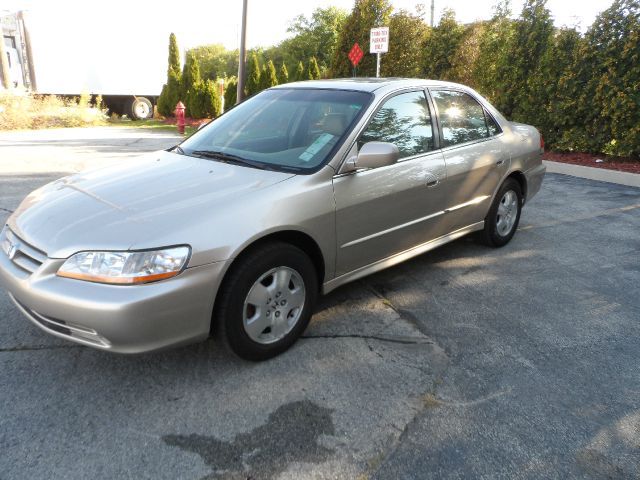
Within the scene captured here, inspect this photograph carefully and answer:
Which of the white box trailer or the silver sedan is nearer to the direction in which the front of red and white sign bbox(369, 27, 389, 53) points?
the silver sedan

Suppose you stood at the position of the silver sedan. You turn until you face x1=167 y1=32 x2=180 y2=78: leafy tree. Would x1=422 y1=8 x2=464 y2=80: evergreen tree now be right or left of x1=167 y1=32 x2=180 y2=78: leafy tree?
right

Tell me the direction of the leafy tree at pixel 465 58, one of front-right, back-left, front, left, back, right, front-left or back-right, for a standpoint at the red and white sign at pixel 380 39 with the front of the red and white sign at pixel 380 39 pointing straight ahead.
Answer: back-left

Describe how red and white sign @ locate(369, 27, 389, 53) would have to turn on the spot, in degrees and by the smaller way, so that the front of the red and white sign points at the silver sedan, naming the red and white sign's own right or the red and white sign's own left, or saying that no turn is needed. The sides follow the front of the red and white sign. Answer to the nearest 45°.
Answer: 0° — it already faces it

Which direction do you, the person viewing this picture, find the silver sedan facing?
facing the viewer and to the left of the viewer

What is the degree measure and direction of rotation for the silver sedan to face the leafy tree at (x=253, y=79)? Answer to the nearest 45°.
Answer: approximately 135° to its right

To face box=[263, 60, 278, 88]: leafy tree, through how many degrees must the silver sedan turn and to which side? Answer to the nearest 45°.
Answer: approximately 135° to its right

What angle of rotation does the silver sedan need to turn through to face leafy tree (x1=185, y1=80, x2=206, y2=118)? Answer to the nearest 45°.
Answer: approximately 135° to its right

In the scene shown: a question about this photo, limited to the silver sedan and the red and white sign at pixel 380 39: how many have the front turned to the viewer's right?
0

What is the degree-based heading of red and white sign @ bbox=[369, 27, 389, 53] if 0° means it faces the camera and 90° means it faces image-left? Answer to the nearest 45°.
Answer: approximately 0°

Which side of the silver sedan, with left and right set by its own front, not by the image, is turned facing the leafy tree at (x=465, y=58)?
back

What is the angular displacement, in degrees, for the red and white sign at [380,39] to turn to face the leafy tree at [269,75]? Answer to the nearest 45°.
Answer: approximately 135° to its right

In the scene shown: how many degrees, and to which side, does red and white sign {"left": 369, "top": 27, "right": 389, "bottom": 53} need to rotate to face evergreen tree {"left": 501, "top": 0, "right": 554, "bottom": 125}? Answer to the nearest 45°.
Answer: approximately 90° to its left

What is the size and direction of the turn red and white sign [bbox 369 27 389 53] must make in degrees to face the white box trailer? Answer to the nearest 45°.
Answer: approximately 135° to its right

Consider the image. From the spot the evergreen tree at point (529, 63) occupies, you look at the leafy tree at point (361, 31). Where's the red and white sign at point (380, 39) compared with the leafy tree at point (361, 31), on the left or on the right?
left

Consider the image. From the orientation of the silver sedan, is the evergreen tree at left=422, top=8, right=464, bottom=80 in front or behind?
behind
